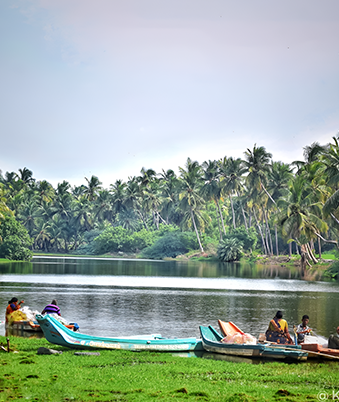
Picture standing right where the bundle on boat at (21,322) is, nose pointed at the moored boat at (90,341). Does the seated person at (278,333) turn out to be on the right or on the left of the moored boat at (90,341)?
left

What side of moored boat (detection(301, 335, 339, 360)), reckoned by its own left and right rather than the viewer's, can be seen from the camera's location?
left

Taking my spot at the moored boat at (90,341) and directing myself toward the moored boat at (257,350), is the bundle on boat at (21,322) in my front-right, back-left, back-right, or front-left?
back-left

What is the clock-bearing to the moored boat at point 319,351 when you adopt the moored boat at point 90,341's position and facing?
the moored boat at point 319,351 is roughly at 6 o'clock from the moored boat at point 90,341.

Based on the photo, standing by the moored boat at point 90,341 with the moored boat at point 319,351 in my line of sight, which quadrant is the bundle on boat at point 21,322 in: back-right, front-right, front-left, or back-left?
back-left

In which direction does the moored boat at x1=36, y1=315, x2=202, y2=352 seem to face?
to the viewer's left

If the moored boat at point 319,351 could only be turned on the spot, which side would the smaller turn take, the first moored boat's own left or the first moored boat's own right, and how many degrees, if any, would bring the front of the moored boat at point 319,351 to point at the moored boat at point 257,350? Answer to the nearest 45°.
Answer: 0° — it already faces it

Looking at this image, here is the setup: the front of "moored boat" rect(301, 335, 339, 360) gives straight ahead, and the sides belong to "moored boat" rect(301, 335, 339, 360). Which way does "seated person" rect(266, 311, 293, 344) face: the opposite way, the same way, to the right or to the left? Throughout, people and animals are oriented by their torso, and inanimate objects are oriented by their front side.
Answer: to the right

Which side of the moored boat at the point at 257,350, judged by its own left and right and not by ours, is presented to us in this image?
left
